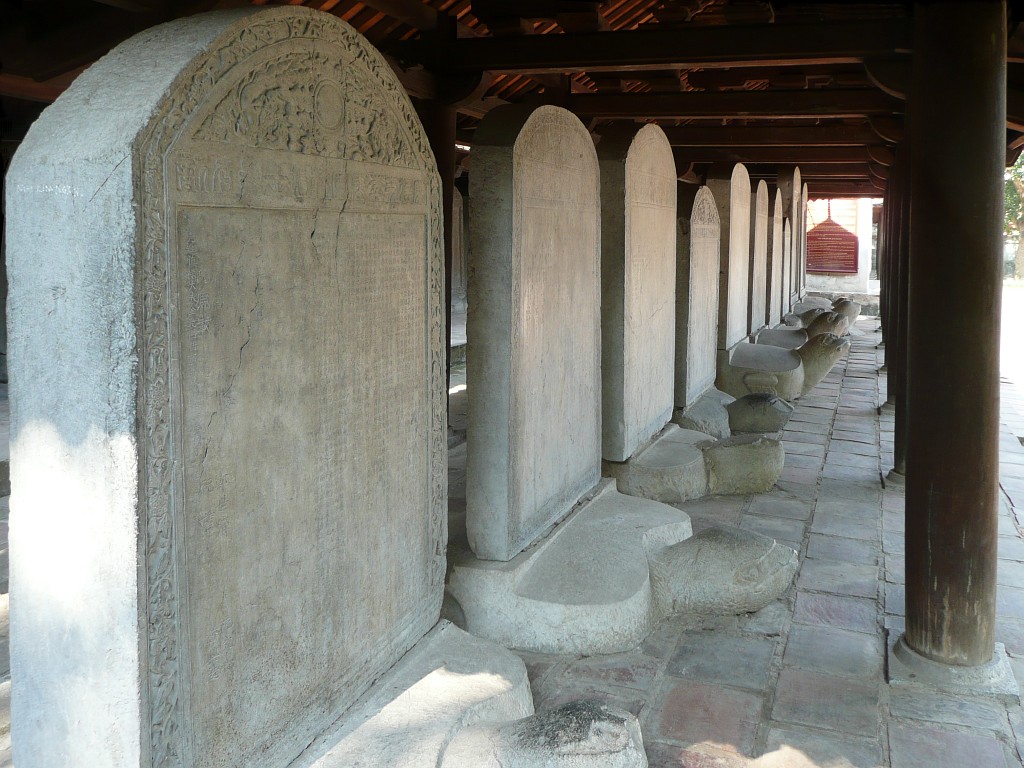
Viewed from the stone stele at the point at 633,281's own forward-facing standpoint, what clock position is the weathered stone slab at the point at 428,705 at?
The weathered stone slab is roughly at 2 o'clock from the stone stele.

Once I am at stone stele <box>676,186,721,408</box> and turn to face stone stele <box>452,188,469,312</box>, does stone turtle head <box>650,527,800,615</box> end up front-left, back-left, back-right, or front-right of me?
back-left

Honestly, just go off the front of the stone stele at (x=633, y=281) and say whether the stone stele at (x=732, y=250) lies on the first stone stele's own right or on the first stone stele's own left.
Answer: on the first stone stele's own left

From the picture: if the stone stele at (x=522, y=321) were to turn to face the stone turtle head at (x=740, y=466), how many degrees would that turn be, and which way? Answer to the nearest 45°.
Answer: approximately 90° to its left
